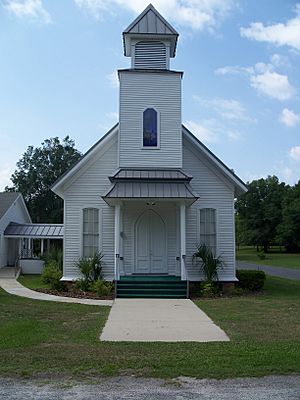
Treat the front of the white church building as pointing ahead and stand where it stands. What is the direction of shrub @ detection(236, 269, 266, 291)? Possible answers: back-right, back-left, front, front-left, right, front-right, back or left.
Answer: left

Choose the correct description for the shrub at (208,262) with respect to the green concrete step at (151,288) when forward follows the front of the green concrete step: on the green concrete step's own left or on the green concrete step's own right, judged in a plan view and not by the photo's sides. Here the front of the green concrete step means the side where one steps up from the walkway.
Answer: on the green concrete step's own left

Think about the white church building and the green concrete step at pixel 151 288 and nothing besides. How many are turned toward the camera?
2

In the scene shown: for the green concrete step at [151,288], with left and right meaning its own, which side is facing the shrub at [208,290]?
left

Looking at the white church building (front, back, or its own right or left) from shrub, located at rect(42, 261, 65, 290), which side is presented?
right

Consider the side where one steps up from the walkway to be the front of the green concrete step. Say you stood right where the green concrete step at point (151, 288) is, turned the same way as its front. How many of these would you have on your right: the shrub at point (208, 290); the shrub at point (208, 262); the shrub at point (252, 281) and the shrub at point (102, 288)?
1

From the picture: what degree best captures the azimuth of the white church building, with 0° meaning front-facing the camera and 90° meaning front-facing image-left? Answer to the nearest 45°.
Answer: approximately 0°

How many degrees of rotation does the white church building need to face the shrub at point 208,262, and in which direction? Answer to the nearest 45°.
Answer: approximately 90° to its left
